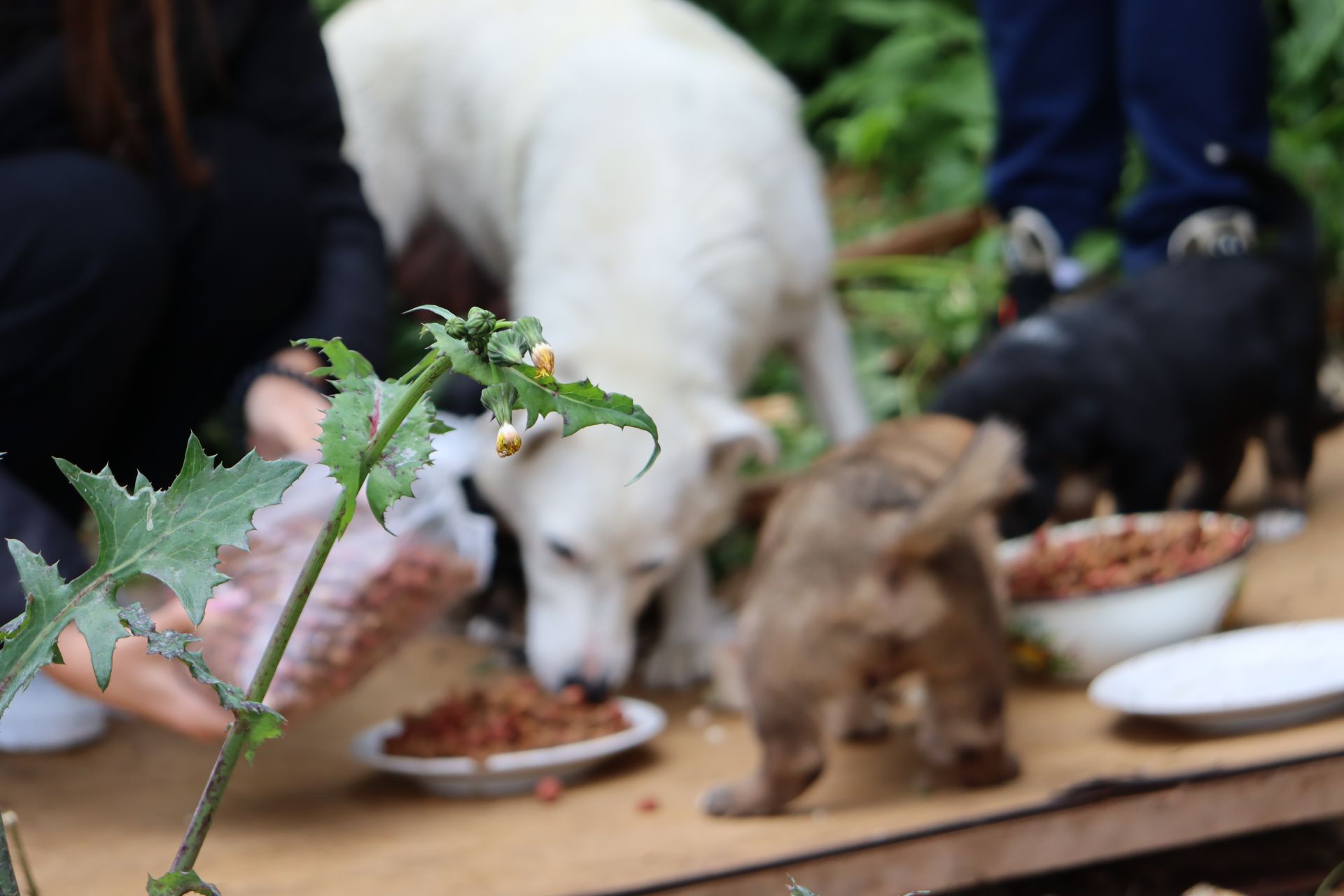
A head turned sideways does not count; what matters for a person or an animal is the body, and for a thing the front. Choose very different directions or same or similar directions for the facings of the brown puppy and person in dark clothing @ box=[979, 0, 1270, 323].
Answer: very different directions

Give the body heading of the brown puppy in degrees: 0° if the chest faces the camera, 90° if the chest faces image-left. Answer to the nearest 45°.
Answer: approximately 180°

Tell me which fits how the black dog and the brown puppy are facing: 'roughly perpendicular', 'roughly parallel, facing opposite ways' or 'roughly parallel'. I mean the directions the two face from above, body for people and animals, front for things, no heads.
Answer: roughly perpendicular

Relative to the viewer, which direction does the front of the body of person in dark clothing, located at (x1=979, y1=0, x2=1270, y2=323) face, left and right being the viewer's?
facing the viewer

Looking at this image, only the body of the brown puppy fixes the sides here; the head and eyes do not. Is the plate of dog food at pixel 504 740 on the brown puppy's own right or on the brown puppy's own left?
on the brown puppy's own left

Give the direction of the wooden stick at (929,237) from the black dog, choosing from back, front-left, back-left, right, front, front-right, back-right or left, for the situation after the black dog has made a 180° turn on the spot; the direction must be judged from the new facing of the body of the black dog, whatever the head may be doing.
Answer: left

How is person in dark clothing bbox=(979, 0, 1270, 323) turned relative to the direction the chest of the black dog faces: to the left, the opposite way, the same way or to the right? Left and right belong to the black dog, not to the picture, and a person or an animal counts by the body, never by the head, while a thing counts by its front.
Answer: to the left

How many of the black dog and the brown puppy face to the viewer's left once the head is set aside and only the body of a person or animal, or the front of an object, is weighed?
1

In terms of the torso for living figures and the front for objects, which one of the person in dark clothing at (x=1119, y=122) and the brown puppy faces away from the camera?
the brown puppy

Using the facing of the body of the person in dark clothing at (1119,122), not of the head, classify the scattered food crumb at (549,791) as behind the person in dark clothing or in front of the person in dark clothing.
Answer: in front

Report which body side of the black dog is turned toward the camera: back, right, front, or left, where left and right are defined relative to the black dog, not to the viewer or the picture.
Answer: left

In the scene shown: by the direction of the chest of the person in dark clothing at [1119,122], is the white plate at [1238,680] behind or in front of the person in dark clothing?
in front

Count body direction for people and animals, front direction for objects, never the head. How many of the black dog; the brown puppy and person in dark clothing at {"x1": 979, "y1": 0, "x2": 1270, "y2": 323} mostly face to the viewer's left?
1
